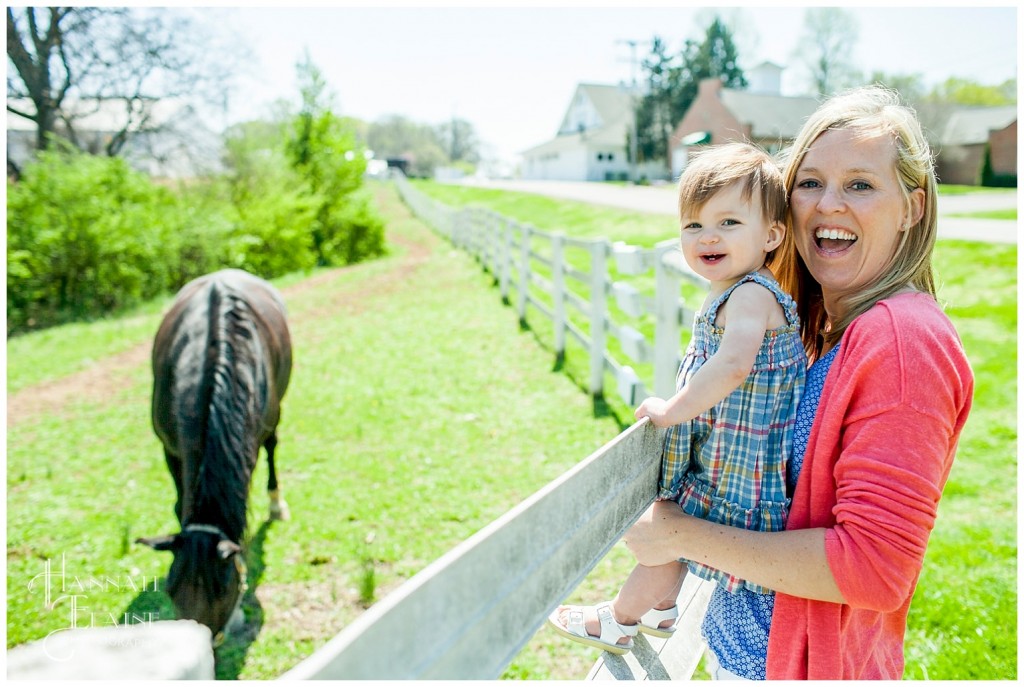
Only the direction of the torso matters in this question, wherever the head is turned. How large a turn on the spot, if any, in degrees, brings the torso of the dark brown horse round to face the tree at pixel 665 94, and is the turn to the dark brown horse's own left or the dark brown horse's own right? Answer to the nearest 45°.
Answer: approximately 135° to the dark brown horse's own left

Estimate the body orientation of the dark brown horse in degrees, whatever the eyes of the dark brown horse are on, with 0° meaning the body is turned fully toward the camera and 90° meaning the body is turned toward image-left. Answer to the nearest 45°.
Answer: approximately 0°

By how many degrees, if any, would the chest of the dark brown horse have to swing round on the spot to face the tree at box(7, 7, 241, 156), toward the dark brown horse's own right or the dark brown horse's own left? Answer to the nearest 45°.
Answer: approximately 180°

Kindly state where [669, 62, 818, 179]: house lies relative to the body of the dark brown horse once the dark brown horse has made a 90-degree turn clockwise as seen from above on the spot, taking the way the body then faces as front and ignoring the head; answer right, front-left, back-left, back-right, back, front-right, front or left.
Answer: back-right

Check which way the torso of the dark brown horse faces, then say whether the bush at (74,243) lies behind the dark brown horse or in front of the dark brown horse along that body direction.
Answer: behind

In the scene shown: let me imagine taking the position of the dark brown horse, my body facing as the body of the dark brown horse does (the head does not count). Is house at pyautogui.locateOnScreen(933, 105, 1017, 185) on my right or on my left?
on my left

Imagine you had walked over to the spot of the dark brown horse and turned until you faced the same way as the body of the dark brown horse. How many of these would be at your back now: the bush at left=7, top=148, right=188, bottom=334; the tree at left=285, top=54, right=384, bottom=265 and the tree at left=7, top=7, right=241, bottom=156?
3

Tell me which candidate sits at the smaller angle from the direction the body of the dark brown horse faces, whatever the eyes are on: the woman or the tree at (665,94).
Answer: the woman

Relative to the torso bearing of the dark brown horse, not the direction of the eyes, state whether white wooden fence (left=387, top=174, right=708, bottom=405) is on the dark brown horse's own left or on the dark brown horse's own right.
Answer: on the dark brown horse's own left

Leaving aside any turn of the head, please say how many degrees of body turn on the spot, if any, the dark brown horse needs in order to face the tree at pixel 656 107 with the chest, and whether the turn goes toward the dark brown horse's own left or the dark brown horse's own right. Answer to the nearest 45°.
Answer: approximately 135° to the dark brown horse's own left
